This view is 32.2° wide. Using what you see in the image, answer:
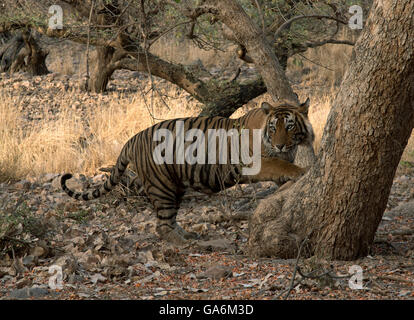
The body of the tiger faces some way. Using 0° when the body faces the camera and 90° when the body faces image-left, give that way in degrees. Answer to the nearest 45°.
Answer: approximately 270°

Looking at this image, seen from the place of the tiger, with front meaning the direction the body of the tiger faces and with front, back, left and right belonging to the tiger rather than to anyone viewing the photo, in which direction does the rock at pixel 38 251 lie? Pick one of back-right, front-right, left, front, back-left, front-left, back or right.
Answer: back-right

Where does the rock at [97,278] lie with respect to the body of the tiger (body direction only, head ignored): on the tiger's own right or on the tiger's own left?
on the tiger's own right

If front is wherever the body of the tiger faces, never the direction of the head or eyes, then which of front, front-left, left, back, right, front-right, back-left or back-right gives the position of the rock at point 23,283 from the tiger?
back-right

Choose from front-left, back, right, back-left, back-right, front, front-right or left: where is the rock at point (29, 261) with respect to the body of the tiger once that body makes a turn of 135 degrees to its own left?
left

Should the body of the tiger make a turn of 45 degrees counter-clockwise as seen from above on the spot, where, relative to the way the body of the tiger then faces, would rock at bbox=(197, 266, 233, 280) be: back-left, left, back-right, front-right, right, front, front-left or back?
back-right

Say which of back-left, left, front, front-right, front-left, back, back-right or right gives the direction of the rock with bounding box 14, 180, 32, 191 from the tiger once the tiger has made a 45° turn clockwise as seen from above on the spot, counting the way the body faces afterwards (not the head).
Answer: back

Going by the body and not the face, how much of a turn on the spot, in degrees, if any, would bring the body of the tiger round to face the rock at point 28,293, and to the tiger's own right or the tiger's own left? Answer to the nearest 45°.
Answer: approximately 135° to the tiger's own right

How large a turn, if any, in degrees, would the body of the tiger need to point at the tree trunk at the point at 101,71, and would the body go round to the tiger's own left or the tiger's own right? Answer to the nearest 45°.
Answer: approximately 90° to the tiger's own left
